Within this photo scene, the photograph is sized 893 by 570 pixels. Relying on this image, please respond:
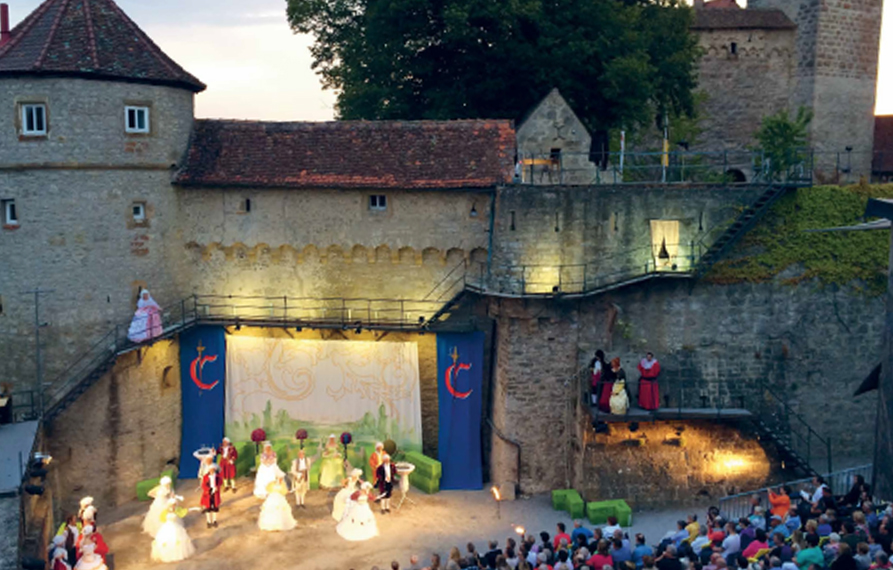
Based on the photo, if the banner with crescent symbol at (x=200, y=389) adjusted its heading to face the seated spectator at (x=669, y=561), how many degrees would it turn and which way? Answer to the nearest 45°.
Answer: approximately 45° to its left

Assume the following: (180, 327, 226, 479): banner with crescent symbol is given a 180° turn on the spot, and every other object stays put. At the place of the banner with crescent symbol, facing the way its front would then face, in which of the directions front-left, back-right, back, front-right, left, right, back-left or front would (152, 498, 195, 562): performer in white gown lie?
back

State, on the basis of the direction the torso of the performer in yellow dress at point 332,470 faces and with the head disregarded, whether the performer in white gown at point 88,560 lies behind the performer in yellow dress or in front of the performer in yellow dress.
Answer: in front

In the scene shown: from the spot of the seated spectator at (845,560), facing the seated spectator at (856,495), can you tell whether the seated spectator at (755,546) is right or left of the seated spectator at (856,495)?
left

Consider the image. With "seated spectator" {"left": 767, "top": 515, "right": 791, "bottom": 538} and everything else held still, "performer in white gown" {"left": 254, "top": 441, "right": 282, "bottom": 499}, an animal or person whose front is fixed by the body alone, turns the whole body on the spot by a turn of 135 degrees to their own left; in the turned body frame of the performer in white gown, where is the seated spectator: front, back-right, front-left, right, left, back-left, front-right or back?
right

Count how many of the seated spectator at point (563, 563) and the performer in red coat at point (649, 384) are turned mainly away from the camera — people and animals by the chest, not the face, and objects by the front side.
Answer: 1

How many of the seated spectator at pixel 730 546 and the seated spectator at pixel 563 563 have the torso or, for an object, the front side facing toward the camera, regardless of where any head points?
0

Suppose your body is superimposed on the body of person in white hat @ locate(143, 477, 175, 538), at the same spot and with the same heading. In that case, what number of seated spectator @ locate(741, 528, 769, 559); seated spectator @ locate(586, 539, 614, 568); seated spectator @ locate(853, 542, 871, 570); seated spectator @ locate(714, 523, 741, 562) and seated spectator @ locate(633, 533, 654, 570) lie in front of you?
5

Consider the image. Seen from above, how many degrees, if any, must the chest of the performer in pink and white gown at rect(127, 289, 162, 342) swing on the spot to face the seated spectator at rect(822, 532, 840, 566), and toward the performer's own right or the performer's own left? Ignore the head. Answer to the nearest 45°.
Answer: approximately 45° to the performer's own left

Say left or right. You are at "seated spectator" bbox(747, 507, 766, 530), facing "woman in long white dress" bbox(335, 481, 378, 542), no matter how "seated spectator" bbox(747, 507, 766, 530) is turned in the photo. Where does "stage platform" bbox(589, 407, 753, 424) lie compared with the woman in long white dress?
right

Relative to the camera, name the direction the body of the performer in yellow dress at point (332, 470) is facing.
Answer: toward the camera

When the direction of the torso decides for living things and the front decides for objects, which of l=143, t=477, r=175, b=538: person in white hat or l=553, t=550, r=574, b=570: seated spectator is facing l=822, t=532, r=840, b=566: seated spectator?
the person in white hat

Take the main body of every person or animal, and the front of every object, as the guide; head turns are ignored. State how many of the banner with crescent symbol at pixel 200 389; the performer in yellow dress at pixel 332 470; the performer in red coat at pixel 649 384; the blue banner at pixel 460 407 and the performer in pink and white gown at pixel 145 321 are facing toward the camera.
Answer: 5

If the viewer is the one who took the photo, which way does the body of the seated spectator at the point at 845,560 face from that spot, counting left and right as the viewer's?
facing away from the viewer and to the left of the viewer

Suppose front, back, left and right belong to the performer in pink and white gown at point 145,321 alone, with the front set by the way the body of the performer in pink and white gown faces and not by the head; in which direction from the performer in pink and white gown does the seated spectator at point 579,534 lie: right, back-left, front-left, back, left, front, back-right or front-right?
front-left

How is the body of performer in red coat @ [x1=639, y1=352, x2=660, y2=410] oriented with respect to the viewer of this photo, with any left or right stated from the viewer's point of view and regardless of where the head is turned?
facing the viewer

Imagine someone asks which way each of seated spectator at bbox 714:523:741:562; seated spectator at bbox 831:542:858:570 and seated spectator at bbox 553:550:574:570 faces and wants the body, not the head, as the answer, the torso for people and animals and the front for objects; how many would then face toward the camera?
0

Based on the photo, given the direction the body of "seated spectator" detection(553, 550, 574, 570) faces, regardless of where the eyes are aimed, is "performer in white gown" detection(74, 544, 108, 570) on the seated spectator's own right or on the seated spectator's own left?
on the seated spectator's own left

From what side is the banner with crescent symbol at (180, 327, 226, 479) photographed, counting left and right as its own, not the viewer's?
front

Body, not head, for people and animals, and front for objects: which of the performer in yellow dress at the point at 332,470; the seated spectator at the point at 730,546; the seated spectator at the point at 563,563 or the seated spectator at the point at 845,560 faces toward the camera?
the performer in yellow dress

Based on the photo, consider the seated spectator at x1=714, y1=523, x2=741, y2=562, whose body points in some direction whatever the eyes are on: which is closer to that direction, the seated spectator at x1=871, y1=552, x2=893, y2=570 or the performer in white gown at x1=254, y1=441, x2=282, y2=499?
the performer in white gown
